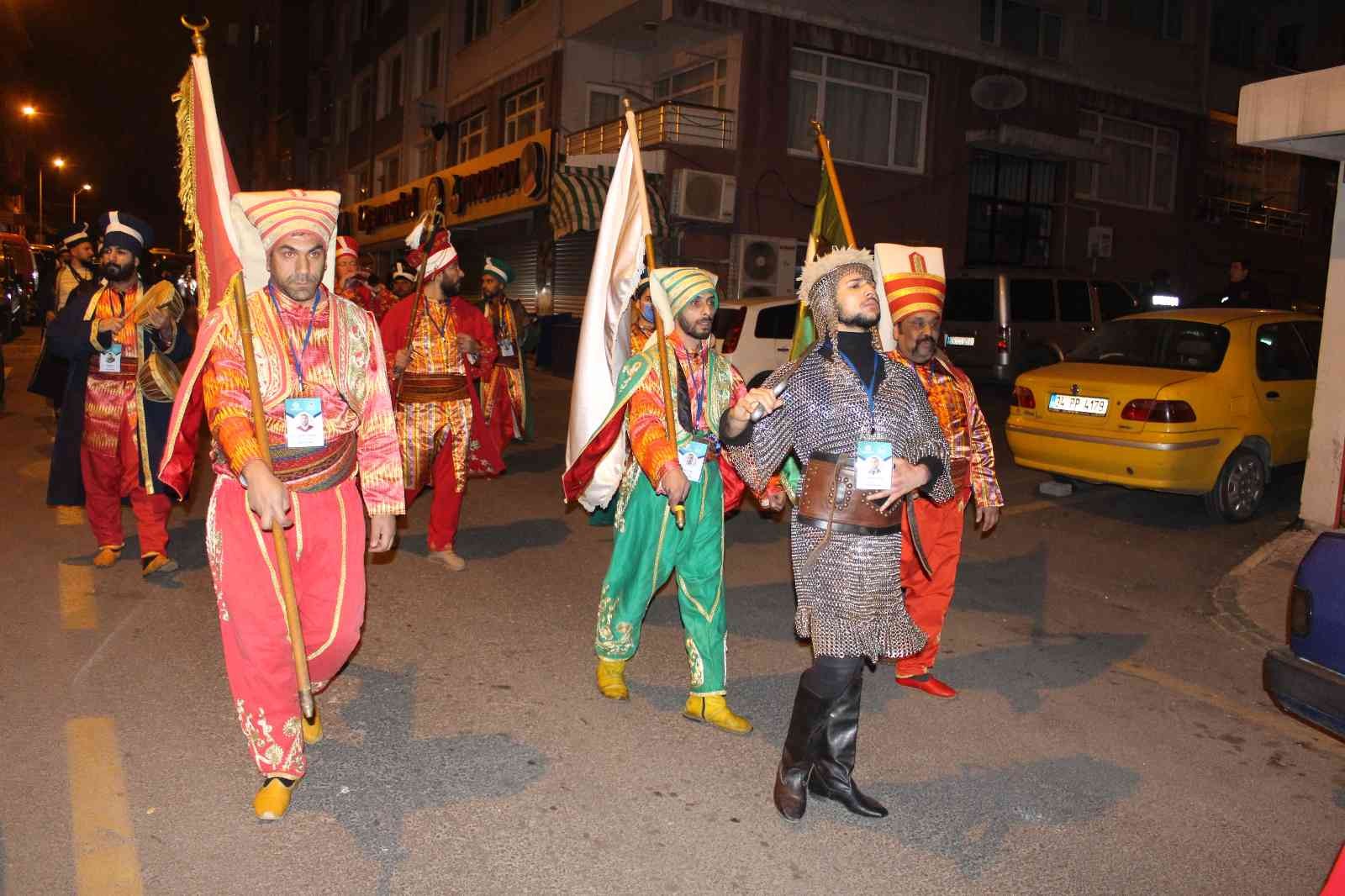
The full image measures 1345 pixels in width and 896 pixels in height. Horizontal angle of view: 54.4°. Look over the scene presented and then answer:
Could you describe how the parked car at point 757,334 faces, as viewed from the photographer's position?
facing away from the viewer and to the right of the viewer

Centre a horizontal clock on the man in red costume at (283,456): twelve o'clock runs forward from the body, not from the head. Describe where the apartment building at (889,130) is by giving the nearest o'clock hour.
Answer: The apartment building is roughly at 7 o'clock from the man in red costume.

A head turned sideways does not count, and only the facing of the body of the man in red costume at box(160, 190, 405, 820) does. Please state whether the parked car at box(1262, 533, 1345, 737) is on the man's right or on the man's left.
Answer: on the man's left

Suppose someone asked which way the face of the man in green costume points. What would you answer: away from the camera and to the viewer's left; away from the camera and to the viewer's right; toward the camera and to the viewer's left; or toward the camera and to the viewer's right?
toward the camera and to the viewer's right

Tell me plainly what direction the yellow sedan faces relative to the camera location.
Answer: facing away from the viewer and to the right of the viewer

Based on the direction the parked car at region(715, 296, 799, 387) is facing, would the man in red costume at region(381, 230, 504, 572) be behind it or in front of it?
behind

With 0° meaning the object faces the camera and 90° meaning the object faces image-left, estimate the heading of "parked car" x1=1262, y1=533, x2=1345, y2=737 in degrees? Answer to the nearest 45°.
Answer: approximately 225°

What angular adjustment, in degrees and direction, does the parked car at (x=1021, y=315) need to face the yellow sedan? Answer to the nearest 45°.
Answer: approximately 135° to its right

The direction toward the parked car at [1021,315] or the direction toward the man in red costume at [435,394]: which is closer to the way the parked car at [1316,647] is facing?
the parked car

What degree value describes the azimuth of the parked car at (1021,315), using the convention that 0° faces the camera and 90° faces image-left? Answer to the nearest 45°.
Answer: approximately 225°

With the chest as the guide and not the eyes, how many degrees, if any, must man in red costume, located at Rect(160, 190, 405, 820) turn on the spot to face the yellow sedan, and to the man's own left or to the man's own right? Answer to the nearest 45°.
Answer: approximately 135° to the man's own left

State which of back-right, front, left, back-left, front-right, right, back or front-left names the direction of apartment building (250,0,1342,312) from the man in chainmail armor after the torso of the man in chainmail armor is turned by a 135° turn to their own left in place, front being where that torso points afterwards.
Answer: front
